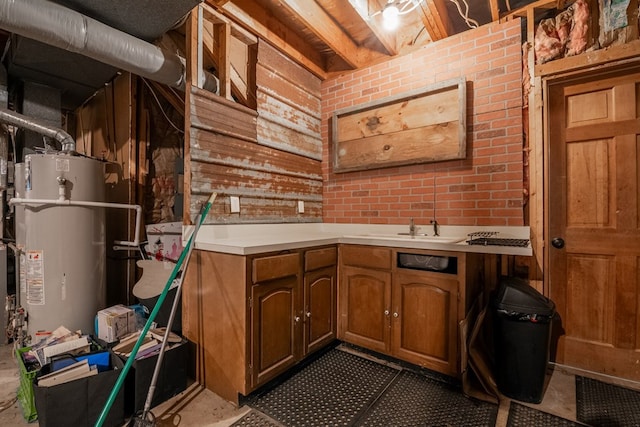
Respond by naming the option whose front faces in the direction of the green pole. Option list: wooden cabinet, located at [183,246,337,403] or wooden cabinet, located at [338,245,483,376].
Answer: wooden cabinet, located at [338,245,483,376]

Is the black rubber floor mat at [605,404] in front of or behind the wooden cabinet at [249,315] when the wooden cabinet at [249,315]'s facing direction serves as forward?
in front

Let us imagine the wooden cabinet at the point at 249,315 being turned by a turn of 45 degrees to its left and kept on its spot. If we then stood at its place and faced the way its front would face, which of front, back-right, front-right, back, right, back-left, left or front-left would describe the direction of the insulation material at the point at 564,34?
front

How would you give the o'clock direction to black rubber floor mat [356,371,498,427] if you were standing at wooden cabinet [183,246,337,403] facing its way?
The black rubber floor mat is roughly at 11 o'clock from the wooden cabinet.

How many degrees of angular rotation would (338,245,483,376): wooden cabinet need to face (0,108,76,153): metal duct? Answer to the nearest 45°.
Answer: approximately 45° to its right

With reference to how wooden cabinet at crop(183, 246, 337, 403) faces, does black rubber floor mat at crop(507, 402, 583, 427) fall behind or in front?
in front

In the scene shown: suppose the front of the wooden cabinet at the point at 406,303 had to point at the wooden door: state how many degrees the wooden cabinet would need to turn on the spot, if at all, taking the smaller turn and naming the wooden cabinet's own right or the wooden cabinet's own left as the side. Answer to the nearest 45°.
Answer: approximately 135° to the wooden cabinet's own left

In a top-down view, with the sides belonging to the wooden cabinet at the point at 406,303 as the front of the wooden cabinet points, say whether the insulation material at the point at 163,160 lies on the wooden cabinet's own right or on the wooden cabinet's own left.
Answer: on the wooden cabinet's own right

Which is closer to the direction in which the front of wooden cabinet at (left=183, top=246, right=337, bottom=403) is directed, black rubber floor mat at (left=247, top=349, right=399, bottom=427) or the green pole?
the black rubber floor mat

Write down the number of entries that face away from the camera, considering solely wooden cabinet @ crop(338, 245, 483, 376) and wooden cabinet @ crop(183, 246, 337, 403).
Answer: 0

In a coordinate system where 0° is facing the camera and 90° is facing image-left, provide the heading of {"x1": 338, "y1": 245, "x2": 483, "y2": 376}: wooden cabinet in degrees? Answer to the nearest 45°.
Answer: approximately 45°

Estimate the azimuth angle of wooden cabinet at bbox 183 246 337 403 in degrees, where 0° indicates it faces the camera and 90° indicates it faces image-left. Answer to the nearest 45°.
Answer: approximately 315°

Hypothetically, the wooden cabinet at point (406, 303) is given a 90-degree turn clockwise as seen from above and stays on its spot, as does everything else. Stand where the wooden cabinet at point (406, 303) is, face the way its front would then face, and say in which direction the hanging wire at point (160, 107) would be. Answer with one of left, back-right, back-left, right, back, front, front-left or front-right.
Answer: front-left

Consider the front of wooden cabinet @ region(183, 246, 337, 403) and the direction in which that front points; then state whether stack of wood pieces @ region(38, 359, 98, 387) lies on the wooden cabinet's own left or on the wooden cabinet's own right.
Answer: on the wooden cabinet's own right
